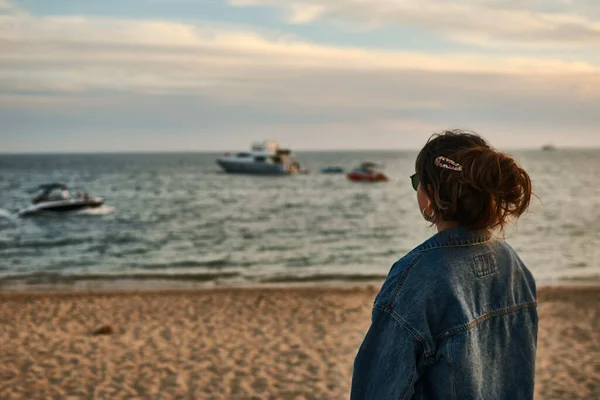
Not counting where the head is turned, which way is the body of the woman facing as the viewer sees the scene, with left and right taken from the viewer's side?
facing away from the viewer and to the left of the viewer

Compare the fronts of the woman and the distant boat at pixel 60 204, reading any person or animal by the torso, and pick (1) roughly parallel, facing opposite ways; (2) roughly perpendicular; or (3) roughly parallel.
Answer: roughly perpendicular

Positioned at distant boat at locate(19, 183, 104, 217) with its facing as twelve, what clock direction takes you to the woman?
The woman is roughly at 3 o'clock from the distant boat.

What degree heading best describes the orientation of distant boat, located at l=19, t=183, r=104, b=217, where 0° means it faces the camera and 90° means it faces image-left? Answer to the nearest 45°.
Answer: approximately 270°

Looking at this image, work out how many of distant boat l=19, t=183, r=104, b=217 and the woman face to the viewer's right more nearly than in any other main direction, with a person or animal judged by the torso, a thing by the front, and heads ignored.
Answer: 1

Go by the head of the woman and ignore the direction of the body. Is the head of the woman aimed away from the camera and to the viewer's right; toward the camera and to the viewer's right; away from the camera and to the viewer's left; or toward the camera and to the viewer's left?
away from the camera and to the viewer's left
